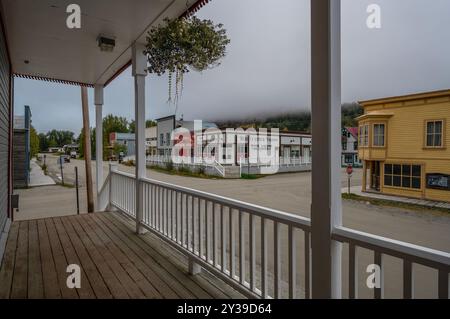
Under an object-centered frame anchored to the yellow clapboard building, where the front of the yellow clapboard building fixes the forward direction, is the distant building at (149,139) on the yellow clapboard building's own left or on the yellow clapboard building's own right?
on the yellow clapboard building's own right

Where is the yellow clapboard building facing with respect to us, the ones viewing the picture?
facing the viewer and to the left of the viewer

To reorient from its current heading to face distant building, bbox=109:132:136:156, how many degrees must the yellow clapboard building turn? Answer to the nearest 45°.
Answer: approximately 90° to its right

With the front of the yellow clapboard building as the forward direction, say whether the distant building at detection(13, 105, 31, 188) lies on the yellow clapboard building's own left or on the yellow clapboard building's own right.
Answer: on the yellow clapboard building's own right

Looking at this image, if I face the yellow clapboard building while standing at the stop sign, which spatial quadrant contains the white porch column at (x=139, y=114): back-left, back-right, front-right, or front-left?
back-right
